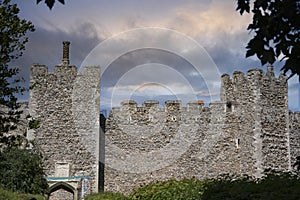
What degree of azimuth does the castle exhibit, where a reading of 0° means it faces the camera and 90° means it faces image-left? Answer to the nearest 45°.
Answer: approximately 0°

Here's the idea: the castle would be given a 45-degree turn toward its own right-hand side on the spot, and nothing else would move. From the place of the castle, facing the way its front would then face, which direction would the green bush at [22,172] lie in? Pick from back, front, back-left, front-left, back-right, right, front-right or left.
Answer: front

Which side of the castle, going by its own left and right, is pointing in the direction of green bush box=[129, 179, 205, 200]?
front

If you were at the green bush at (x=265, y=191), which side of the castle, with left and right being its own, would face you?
front
